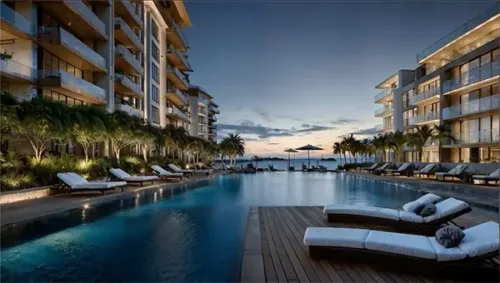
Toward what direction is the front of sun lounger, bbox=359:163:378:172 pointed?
to the viewer's left

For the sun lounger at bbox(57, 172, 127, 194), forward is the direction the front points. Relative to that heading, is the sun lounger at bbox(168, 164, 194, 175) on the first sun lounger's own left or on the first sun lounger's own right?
on the first sun lounger's own left

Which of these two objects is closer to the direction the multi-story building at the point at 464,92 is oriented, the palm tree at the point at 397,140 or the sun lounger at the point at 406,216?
the sun lounger

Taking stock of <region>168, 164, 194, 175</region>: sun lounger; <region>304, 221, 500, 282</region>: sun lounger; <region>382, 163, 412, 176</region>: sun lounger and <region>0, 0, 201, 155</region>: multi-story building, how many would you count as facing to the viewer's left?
2

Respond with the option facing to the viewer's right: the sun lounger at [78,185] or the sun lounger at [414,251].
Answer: the sun lounger at [78,185]

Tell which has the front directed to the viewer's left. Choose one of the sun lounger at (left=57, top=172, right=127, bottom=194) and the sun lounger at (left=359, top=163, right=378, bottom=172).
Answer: the sun lounger at (left=359, top=163, right=378, bottom=172)

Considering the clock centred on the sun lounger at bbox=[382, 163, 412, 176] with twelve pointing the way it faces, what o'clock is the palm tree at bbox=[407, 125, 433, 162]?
The palm tree is roughly at 4 o'clock from the sun lounger.

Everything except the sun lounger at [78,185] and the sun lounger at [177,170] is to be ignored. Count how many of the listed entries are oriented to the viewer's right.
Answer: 2

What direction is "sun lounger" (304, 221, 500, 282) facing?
to the viewer's left

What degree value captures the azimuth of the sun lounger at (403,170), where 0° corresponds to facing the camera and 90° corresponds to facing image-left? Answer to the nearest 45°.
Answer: approximately 90°

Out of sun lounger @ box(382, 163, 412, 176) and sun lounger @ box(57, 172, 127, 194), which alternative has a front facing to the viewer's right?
sun lounger @ box(57, 172, 127, 194)

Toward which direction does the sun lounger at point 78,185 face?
to the viewer's right
